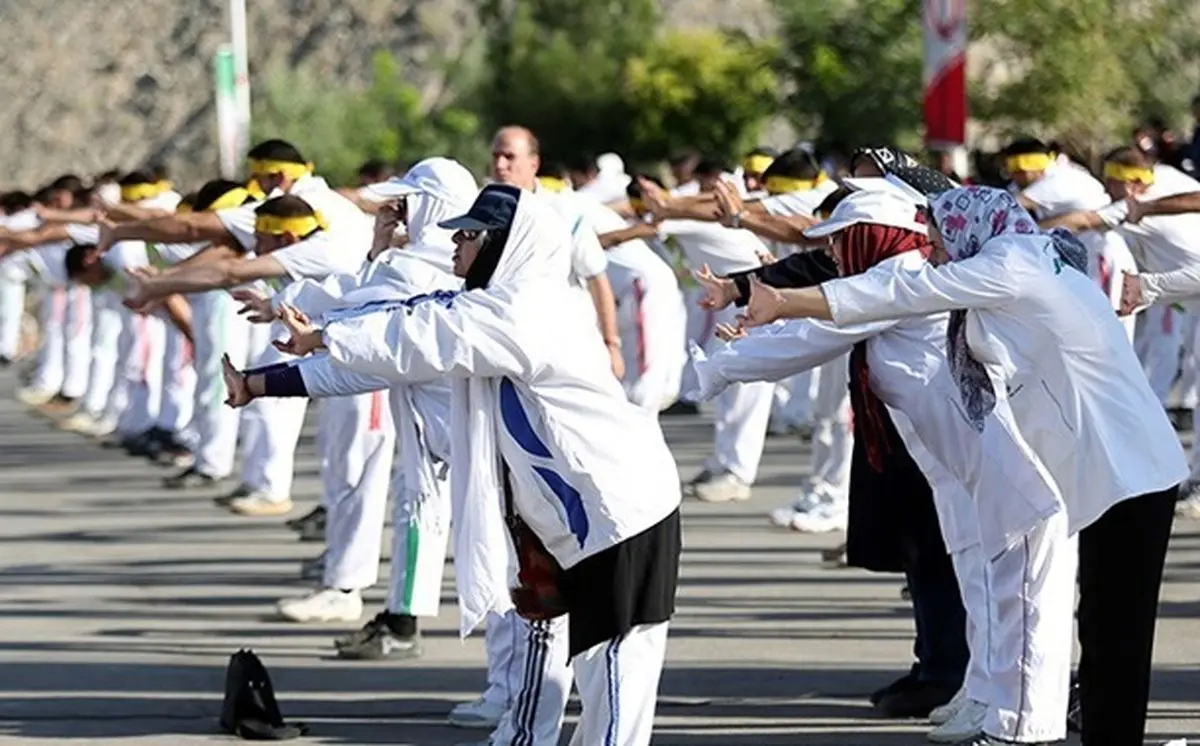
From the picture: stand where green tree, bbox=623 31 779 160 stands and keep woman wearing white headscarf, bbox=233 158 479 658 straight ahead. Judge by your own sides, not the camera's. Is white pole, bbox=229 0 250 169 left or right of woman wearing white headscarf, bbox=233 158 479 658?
right

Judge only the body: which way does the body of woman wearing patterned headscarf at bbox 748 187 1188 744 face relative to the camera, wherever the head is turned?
to the viewer's left

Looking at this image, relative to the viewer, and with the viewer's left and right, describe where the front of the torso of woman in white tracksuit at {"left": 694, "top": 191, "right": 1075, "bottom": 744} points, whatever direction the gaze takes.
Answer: facing to the left of the viewer

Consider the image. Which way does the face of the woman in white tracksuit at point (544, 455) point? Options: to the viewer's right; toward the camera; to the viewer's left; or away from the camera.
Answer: to the viewer's left

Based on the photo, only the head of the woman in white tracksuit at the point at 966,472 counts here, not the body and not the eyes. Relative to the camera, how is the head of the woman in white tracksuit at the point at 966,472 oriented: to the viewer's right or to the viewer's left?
to the viewer's left

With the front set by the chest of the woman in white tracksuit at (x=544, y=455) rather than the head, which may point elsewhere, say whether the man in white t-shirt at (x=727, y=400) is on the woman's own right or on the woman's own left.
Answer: on the woman's own right

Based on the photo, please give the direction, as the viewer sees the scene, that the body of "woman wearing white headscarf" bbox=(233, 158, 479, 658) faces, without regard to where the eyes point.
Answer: to the viewer's left

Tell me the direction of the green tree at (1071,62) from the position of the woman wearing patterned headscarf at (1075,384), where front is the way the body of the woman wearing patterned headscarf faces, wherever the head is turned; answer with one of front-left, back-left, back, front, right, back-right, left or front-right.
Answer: right

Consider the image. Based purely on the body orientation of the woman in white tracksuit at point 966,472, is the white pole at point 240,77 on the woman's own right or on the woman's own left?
on the woman's own right
